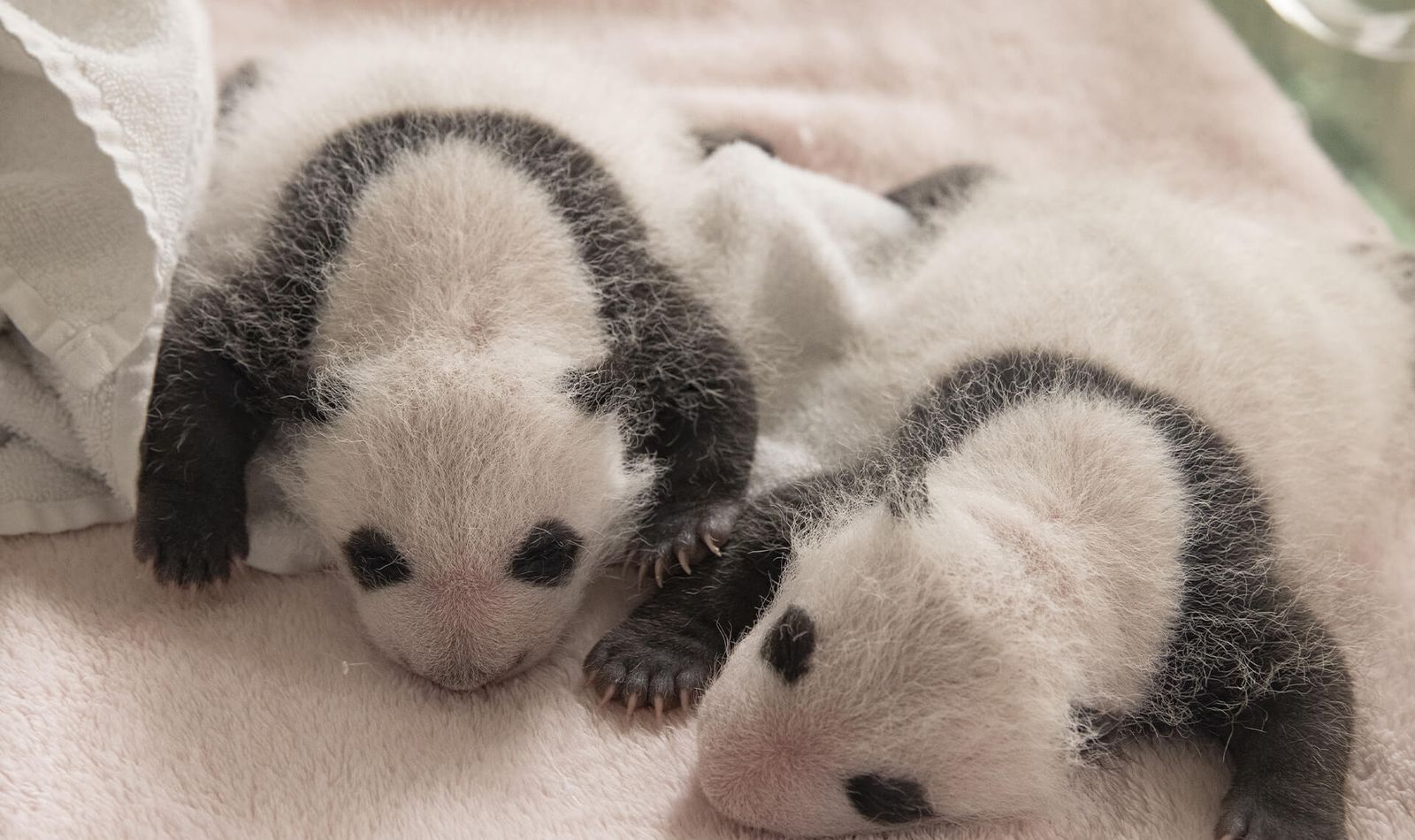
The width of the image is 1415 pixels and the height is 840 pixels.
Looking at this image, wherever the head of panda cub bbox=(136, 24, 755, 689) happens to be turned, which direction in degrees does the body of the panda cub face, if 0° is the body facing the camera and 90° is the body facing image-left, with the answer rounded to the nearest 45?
approximately 0°

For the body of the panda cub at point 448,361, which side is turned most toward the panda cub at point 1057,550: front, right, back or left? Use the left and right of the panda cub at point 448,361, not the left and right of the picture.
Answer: left

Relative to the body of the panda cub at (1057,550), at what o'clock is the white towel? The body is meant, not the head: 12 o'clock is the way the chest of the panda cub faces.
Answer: The white towel is roughly at 1 o'clock from the panda cub.

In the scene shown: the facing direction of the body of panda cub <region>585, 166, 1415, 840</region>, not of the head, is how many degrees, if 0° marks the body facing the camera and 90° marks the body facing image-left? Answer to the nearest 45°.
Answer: approximately 45°
